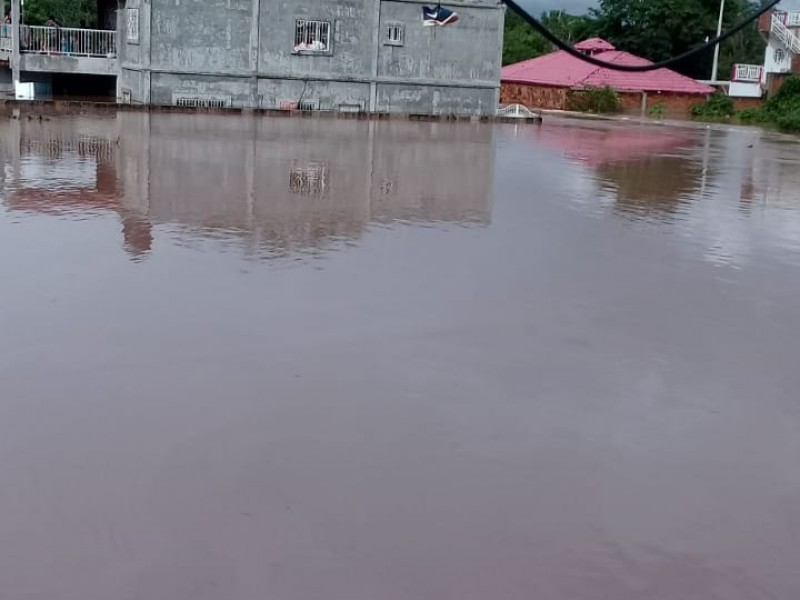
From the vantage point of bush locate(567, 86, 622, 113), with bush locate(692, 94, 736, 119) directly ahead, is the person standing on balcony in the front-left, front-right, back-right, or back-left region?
back-right

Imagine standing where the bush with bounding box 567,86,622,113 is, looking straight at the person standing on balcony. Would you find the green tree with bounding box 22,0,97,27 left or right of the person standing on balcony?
right

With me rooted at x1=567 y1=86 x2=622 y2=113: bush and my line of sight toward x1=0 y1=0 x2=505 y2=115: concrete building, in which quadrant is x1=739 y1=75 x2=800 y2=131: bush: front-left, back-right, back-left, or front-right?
back-left

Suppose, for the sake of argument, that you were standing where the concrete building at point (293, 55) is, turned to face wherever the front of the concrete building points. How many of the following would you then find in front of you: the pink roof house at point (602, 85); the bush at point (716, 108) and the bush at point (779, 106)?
0

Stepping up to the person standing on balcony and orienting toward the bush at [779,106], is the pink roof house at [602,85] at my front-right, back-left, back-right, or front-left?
front-left

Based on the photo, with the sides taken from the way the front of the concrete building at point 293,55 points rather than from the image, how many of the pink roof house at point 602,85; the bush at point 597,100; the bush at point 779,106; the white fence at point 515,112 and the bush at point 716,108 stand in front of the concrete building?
0

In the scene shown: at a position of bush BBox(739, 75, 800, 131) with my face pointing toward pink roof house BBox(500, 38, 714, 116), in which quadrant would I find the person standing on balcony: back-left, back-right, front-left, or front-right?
front-left

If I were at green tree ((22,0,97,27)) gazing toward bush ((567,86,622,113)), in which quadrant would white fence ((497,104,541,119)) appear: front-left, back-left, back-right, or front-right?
front-right

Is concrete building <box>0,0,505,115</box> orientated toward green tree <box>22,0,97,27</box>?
no
